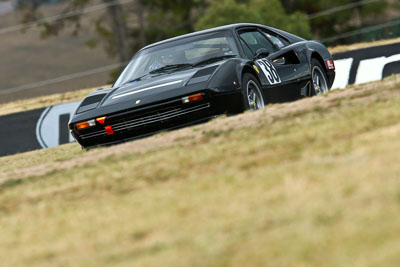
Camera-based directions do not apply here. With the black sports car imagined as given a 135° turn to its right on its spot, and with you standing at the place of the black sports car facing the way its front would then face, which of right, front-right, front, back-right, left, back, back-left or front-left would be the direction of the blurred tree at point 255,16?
front

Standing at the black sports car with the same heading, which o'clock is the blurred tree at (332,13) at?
The blurred tree is roughly at 5 o'clock from the black sports car.

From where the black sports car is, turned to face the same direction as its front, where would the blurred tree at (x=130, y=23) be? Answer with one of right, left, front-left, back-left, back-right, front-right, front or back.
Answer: back-right

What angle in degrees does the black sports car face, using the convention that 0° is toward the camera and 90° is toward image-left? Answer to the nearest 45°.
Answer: approximately 45°
